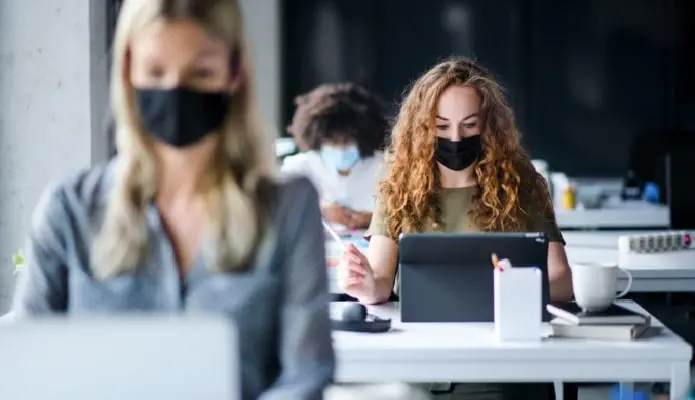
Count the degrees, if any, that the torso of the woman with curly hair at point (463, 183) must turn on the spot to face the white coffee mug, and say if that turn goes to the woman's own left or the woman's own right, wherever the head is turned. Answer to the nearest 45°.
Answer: approximately 45° to the woman's own left

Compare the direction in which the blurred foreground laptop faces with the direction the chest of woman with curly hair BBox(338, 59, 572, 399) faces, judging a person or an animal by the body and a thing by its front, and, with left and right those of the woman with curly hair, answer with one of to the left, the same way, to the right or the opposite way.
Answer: the opposite way

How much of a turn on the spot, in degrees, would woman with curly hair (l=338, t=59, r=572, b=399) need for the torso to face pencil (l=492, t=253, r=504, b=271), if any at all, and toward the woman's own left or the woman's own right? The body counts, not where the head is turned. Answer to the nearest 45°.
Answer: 0° — they already face it

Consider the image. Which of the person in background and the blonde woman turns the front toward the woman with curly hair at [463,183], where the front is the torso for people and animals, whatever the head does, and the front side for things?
the person in background

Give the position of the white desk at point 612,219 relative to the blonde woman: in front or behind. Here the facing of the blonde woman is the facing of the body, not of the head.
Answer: behind

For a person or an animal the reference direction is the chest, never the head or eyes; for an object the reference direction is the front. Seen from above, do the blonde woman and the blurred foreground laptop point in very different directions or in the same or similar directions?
very different directions

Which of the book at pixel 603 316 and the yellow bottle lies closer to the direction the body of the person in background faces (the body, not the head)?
the book

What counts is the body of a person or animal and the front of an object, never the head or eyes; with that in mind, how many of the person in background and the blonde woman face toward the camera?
2

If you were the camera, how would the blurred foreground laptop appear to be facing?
facing away from the viewer

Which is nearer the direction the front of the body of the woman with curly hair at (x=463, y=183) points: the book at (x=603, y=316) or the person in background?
the book

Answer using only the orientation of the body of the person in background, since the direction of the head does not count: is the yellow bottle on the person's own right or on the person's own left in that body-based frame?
on the person's own left

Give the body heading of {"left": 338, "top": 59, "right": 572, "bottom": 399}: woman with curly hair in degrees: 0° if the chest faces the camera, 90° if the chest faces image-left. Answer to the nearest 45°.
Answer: approximately 0°

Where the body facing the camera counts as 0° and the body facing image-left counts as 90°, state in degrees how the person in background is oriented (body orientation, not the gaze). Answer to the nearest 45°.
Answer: approximately 0°
